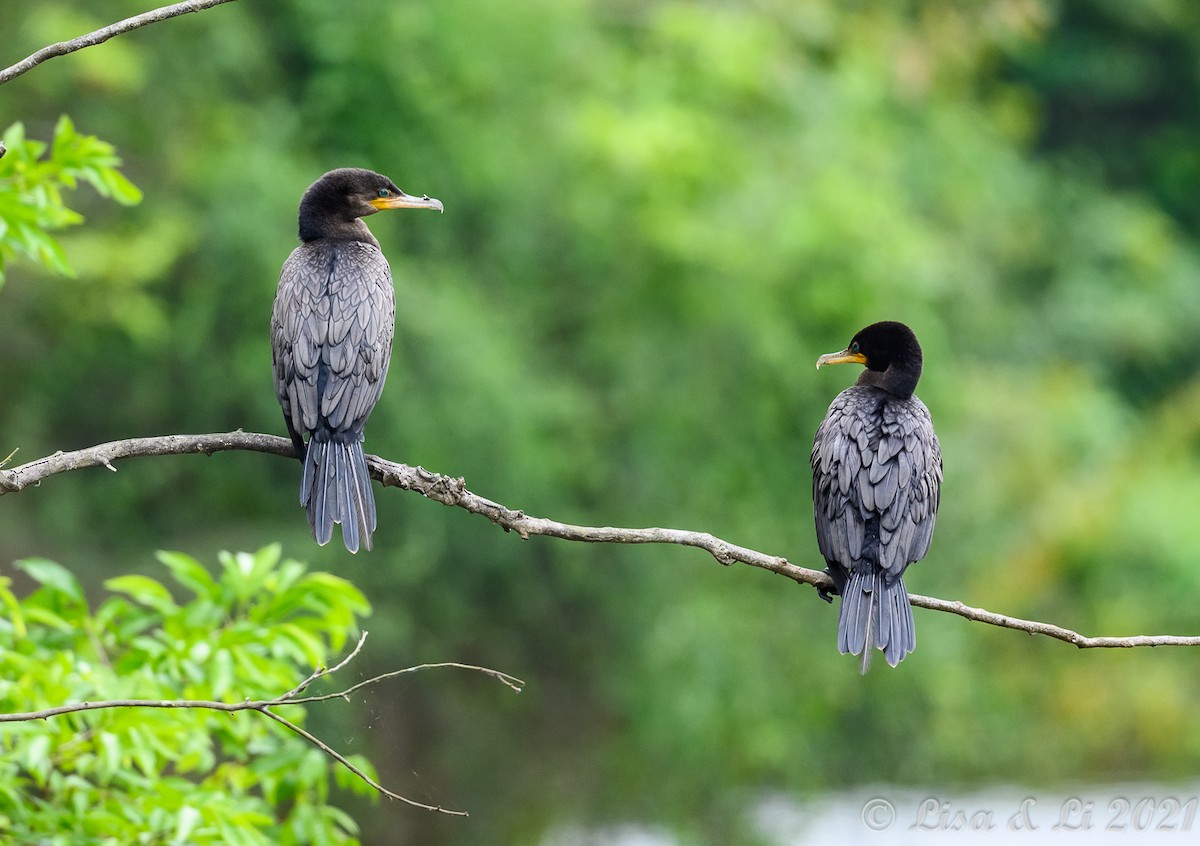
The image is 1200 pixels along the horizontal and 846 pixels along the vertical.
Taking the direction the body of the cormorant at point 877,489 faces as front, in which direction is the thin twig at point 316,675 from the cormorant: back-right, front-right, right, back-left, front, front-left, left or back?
back-left

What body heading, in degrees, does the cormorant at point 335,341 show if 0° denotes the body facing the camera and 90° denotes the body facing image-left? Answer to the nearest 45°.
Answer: approximately 180°

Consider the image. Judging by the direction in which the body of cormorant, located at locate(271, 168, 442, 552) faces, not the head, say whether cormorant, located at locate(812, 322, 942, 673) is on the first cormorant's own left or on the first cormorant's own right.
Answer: on the first cormorant's own right

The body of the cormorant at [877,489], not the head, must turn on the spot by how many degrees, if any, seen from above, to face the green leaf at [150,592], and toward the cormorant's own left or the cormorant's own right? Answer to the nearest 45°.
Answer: approximately 90° to the cormorant's own left

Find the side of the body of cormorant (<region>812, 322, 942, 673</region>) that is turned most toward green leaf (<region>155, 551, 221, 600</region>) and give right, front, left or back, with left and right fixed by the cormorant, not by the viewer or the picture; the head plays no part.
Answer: left

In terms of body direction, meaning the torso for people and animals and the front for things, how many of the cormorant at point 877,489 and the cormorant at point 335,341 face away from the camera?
2

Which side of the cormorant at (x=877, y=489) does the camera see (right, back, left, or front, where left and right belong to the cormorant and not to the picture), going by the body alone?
back
